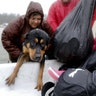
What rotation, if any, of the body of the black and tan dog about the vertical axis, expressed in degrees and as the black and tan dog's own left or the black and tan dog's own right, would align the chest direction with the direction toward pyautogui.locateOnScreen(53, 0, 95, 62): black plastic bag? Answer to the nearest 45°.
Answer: approximately 90° to the black and tan dog's own left

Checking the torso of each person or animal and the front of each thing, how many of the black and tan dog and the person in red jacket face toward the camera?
2

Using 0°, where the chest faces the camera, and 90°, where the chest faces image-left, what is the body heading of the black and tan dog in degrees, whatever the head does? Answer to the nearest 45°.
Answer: approximately 0°

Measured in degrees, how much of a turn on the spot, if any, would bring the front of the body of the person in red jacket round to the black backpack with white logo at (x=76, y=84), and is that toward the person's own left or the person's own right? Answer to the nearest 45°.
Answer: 0° — they already face it

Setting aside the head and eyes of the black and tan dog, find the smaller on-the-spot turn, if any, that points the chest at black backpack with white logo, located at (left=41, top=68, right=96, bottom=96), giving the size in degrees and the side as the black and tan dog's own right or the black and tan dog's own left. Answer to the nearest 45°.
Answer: approximately 45° to the black and tan dog's own left

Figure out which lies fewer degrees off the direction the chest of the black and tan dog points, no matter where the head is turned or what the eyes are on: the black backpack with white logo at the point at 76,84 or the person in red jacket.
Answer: the black backpack with white logo
